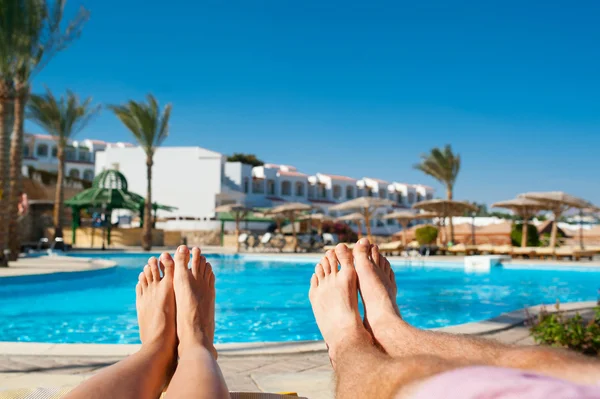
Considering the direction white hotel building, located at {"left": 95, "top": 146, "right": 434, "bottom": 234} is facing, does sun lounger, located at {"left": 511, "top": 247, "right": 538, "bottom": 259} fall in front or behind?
in front

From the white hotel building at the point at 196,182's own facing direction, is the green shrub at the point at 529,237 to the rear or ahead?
ahead

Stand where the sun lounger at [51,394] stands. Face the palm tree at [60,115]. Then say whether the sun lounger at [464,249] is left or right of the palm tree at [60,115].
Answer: right

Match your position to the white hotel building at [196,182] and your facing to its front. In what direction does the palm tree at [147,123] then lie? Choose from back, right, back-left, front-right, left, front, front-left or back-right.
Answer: front-right

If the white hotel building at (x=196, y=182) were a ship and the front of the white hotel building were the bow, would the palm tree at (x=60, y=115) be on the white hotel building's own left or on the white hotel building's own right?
on the white hotel building's own right

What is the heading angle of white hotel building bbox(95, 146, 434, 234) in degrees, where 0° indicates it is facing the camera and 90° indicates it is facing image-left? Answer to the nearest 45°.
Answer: approximately 315°

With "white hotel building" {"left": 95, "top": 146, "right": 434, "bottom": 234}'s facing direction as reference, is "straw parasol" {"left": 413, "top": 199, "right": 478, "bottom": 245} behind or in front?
in front

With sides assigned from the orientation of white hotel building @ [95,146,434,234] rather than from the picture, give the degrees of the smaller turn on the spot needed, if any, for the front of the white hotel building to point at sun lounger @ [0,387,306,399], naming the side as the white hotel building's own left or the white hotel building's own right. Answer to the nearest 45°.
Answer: approximately 45° to the white hotel building's own right
